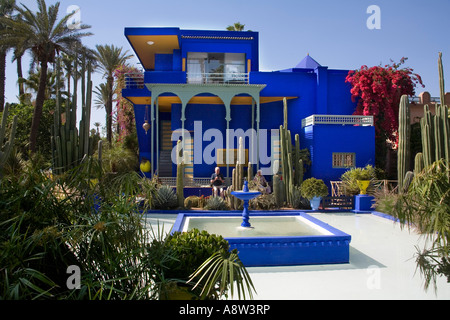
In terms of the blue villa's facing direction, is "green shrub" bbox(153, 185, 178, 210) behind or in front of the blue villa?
in front

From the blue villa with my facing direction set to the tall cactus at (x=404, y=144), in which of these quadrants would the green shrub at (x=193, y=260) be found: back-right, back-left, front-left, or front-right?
front-right

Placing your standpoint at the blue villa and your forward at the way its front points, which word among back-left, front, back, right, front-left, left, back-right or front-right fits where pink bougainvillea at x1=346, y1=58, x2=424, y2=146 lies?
left

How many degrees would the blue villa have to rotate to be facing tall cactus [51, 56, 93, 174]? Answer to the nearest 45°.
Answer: approximately 45° to its right

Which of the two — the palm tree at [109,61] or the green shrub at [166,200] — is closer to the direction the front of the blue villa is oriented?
the green shrub

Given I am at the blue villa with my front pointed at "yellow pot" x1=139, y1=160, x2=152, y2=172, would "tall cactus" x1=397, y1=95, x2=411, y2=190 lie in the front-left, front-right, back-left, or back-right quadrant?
back-left

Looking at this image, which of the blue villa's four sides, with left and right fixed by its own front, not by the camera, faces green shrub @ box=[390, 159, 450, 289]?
front

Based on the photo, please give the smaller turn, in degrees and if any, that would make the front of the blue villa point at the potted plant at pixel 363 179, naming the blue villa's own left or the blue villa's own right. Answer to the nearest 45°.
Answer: approximately 45° to the blue villa's own left

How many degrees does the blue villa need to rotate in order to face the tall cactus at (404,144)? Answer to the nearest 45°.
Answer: approximately 45° to its left

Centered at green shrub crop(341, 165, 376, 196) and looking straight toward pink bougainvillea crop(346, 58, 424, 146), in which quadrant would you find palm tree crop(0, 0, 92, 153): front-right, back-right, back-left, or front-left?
back-left

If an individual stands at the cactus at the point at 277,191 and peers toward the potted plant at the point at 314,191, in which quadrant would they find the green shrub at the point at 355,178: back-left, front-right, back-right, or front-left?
front-left

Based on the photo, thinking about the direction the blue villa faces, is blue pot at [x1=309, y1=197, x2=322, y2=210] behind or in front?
in front

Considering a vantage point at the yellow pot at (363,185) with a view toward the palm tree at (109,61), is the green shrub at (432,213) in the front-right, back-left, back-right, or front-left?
back-left

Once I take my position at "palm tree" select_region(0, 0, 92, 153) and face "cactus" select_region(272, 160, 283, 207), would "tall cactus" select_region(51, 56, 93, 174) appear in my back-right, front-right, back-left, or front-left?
front-right

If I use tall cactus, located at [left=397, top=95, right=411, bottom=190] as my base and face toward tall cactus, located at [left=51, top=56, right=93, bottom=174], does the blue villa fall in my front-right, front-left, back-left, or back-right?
front-right

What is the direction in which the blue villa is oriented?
toward the camera

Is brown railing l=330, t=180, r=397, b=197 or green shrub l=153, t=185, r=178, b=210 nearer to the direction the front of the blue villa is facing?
the green shrub
